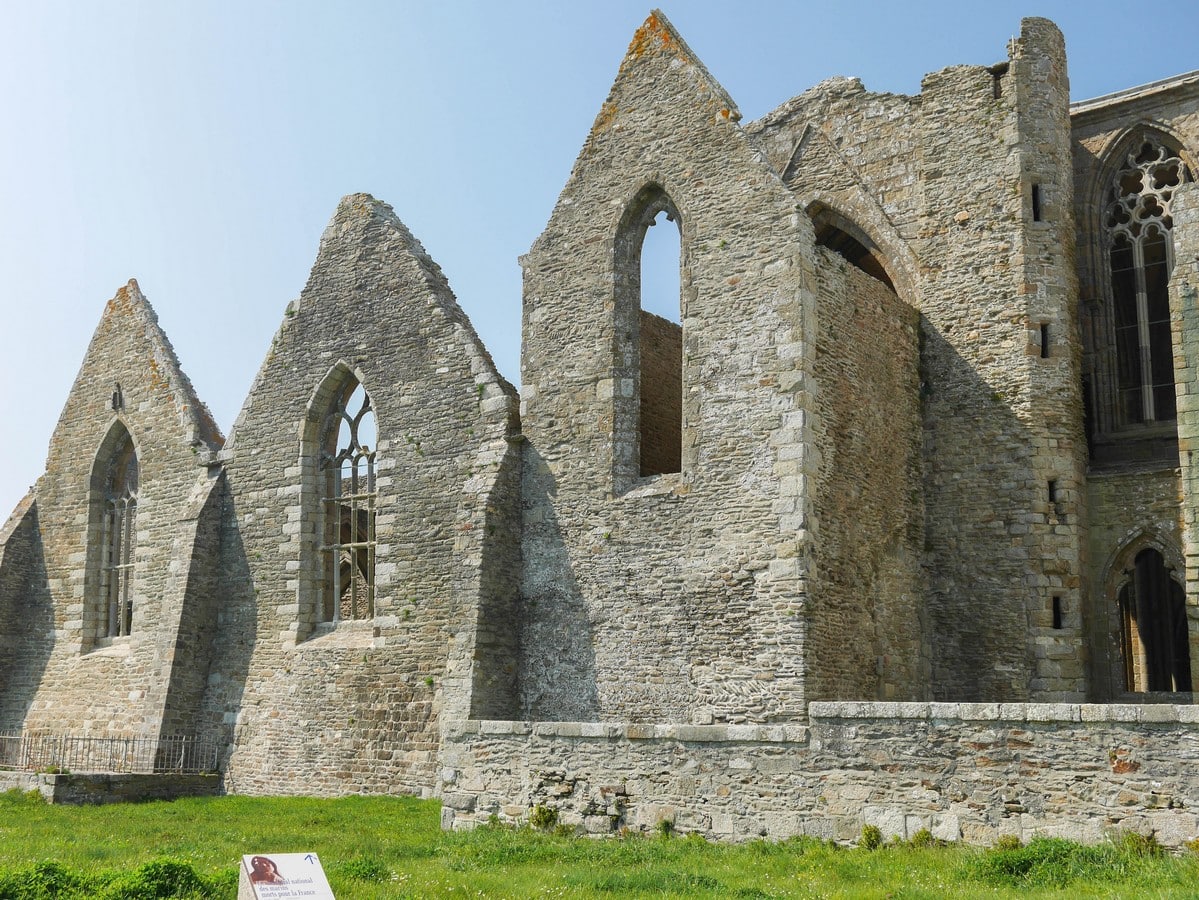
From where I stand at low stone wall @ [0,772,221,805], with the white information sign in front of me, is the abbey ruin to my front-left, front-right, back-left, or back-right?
front-left

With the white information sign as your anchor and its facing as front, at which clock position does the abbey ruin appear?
The abbey ruin is roughly at 7 o'clock from the white information sign.

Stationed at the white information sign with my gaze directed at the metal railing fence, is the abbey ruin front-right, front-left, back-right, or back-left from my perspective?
front-right

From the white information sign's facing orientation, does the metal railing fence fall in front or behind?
behind

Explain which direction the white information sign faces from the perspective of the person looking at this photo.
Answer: facing the viewer

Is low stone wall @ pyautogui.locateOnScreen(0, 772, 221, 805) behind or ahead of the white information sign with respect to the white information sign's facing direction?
behind
